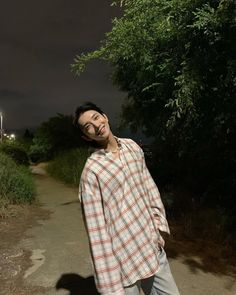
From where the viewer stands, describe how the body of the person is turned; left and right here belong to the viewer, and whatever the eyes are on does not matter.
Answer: facing the viewer and to the right of the viewer

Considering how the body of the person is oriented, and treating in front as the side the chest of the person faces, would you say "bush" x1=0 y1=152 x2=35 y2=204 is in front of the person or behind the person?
behind

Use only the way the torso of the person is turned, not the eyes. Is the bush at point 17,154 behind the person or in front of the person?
behind

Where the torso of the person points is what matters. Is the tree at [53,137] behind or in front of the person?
behind
